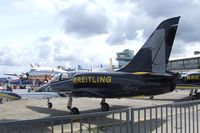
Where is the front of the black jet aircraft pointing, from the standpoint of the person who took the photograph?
facing away from the viewer and to the left of the viewer

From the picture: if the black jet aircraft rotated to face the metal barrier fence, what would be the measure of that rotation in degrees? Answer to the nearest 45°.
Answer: approximately 135° to its left
